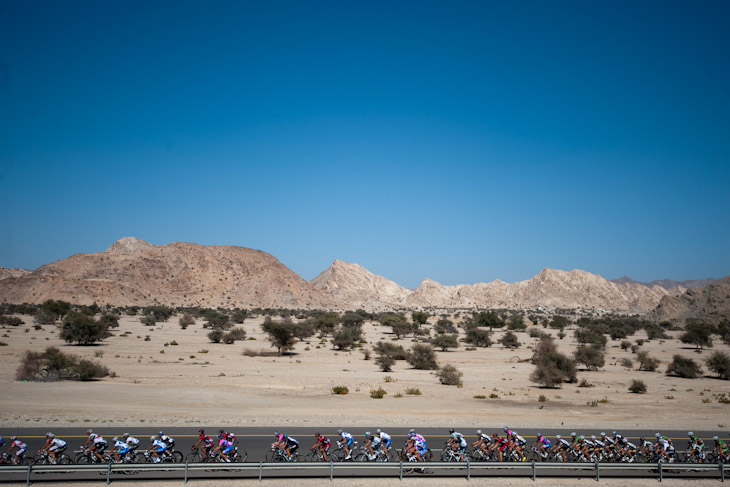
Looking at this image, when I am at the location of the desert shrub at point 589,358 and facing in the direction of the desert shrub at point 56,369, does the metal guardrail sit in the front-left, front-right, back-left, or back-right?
front-left

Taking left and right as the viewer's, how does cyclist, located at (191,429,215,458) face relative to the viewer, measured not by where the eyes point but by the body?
facing to the left of the viewer

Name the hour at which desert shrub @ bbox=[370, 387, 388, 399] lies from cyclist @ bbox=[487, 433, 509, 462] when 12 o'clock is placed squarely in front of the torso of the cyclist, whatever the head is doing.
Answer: The desert shrub is roughly at 2 o'clock from the cyclist.

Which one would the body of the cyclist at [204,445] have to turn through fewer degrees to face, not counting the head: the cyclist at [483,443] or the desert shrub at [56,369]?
the desert shrub

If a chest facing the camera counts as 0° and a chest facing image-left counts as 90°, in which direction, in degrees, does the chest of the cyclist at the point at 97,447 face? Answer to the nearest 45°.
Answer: approximately 90°

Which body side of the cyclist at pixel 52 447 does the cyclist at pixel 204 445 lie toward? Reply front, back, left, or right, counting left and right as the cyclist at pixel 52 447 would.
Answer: back

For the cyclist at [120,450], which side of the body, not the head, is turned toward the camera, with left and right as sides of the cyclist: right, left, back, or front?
left

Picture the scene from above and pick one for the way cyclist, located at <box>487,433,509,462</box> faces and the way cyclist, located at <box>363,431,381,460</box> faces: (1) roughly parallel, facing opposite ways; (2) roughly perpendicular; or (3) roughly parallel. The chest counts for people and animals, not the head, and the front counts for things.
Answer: roughly parallel

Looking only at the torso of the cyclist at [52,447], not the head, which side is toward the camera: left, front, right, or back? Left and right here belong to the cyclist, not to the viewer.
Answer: left

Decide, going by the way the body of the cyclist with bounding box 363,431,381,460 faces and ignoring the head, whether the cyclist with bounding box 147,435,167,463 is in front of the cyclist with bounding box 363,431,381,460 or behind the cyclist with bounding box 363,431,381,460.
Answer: in front

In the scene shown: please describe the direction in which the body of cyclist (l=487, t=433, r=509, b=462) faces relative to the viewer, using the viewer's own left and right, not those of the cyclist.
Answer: facing to the left of the viewer

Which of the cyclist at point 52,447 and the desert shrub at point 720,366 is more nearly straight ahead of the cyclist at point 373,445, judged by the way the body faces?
the cyclist
